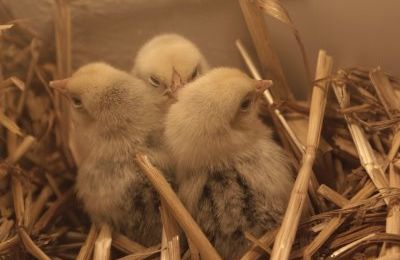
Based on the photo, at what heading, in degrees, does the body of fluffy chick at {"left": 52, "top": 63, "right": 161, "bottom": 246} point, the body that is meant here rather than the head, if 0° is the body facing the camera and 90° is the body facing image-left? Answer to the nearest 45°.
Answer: approximately 90°

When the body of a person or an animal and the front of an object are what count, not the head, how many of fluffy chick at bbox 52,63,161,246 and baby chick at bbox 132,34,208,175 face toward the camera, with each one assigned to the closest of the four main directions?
1

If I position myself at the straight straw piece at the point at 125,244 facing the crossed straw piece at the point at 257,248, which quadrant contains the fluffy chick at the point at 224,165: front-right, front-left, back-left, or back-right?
front-left

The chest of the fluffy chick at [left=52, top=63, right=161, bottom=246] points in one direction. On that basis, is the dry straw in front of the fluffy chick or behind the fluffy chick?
behind

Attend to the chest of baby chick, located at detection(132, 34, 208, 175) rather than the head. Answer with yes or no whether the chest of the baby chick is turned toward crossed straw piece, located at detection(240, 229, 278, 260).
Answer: yes

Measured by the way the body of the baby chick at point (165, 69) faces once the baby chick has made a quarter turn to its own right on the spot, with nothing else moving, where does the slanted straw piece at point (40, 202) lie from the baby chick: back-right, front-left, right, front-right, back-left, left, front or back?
front

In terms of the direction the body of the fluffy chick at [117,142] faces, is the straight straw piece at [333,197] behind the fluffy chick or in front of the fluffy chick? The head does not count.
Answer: behind

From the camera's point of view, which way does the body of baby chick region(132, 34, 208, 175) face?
toward the camera

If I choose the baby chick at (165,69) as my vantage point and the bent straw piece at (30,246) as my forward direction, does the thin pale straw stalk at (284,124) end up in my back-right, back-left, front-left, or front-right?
back-left

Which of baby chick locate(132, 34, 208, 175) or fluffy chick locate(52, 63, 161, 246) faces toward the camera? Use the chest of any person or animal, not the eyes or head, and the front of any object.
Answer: the baby chick

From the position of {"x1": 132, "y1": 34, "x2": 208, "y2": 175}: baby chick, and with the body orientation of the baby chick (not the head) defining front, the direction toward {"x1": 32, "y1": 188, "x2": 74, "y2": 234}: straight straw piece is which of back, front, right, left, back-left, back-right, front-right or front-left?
right

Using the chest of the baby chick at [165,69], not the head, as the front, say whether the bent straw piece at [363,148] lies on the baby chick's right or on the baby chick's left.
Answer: on the baby chick's left
